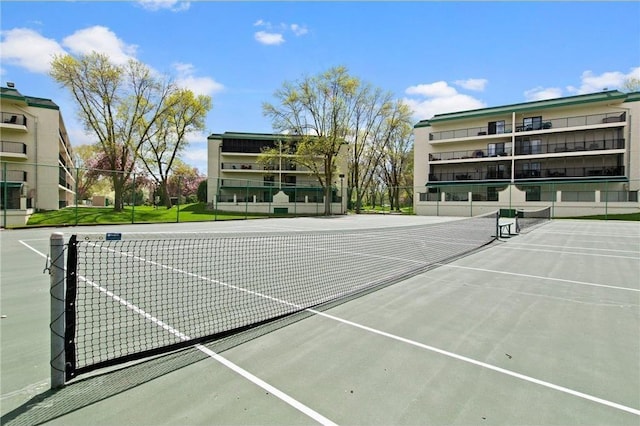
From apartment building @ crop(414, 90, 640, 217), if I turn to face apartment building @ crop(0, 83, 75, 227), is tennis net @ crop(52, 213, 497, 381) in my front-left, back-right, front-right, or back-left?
front-left

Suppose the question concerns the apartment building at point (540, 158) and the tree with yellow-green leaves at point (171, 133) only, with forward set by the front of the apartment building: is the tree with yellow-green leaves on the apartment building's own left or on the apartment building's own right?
on the apartment building's own right

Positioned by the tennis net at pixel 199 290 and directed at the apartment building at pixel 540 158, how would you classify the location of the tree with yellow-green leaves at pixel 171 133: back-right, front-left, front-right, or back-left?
front-left

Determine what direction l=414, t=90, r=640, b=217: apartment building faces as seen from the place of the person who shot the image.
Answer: facing the viewer

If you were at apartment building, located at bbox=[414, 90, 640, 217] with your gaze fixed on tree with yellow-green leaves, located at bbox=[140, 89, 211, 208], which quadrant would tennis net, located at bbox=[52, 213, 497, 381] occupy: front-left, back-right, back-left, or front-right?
front-left

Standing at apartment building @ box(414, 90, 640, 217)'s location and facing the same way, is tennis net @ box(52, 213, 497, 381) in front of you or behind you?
in front

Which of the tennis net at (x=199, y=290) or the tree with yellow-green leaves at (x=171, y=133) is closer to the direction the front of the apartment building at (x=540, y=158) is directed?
the tennis net

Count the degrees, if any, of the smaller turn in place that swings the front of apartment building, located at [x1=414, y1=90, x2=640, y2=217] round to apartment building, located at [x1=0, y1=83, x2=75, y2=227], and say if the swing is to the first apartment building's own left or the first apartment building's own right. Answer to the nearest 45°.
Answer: approximately 45° to the first apartment building's own right

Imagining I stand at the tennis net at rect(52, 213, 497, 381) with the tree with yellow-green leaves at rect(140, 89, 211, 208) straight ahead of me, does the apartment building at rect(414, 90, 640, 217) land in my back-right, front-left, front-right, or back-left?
front-right
